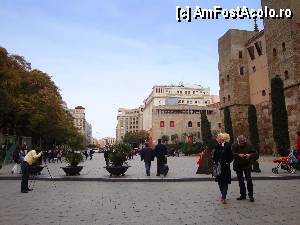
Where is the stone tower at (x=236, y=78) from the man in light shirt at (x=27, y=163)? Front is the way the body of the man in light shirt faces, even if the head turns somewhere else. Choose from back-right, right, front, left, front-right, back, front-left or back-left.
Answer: front-left

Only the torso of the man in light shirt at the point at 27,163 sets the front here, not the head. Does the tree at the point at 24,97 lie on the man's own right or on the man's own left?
on the man's own left

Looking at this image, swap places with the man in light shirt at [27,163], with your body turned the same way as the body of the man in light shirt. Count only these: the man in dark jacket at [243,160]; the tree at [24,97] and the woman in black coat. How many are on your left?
1

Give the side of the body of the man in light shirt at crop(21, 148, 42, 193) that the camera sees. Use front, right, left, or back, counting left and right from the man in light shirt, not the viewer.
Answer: right

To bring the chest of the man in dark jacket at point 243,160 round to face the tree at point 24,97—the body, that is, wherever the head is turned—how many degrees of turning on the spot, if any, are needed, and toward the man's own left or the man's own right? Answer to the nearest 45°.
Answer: approximately 135° to the man's own right

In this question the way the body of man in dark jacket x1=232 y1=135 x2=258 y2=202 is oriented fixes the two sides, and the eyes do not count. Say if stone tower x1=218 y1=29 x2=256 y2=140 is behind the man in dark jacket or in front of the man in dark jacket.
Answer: behind

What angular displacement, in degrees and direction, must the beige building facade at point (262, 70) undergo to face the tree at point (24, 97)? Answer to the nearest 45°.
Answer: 0° — it already faces it

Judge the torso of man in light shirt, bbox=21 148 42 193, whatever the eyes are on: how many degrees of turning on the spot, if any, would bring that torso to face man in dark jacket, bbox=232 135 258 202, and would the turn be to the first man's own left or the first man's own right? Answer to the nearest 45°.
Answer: approximately 45° to the first man's own right

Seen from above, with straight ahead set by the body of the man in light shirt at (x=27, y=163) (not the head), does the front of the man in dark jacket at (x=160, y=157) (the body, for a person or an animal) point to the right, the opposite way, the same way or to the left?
to the left

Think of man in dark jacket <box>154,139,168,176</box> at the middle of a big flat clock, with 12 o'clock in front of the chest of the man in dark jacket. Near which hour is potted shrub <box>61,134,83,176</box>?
The potted shrub is roughly at 9 o'clock from the man in dark jacket.

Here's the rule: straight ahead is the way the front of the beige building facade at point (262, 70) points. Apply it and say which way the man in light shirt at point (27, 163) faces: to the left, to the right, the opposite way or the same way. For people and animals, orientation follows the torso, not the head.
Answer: the opposite way

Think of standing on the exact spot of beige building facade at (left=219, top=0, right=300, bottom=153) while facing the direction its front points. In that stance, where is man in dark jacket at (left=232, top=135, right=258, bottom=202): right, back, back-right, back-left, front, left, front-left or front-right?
front-left

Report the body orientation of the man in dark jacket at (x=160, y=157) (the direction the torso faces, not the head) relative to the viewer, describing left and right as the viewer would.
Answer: facing away from the viewer

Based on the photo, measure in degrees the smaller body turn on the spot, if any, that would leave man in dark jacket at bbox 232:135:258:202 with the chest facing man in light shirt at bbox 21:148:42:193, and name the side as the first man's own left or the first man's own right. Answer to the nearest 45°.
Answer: approximately 90° to the first man's own right
